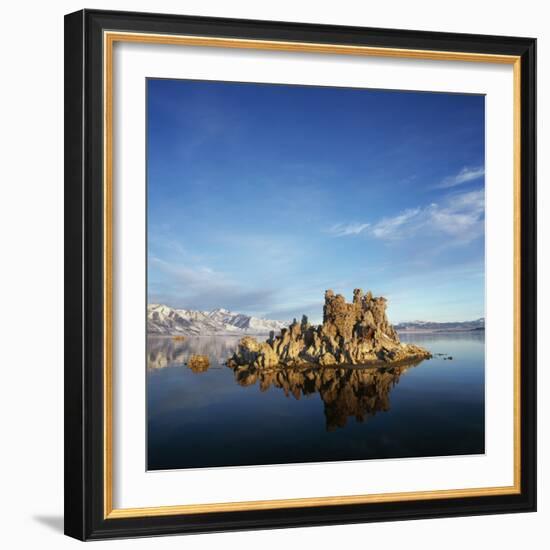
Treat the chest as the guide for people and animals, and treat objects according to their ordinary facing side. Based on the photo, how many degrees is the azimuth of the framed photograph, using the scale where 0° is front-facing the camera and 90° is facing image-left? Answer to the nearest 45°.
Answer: approximately 315°
